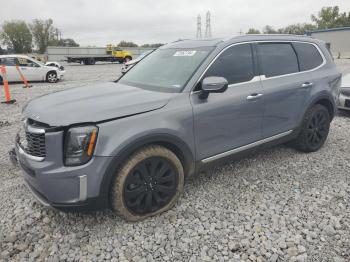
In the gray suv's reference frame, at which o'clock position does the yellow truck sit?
The yellow truck is roughly at 4 o'clock from the gray suv.

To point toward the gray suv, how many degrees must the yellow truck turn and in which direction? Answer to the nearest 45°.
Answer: approximately 90° to its right

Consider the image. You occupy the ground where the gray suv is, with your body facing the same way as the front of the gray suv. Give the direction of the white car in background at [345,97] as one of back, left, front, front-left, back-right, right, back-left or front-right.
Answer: back

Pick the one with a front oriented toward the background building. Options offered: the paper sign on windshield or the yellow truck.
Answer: the yellow truck

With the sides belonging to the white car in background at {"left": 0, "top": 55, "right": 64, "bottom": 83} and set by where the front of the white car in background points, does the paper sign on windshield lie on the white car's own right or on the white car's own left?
on the white car's own right

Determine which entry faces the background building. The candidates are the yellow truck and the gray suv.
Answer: the yellow truck

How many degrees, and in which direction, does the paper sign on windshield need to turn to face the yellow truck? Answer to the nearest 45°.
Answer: approximately 135° to its right

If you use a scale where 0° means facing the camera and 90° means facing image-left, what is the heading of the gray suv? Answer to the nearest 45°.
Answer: approximately 45°

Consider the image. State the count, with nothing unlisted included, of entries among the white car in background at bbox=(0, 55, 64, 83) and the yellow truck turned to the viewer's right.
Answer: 2

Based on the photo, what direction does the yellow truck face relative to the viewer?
to the viewer's right

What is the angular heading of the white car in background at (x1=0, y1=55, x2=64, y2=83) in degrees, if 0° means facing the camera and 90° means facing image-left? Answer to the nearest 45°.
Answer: approximately 270°
